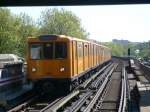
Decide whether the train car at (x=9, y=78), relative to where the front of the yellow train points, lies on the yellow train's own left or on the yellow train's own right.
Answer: on the yellow train's own right

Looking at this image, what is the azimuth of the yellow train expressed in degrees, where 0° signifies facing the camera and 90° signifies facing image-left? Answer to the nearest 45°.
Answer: approximately 45°
